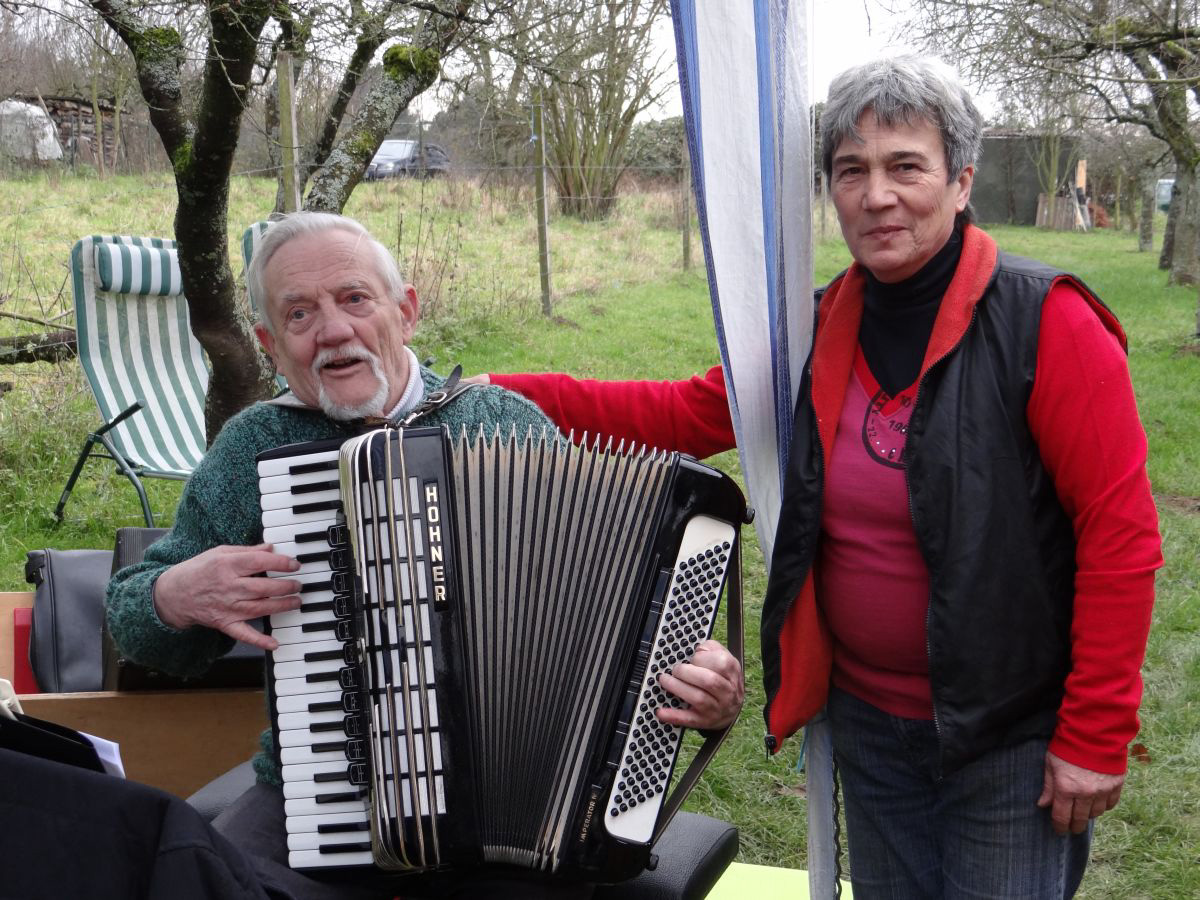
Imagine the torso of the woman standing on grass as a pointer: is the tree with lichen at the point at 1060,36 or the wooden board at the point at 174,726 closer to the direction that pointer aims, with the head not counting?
the wooden board

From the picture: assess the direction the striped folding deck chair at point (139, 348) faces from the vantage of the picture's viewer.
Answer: facing the viewer and to the right of the viewer

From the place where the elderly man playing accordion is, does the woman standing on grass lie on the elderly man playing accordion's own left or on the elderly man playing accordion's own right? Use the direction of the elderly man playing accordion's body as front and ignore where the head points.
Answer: on the elderly man playing accordion's own left

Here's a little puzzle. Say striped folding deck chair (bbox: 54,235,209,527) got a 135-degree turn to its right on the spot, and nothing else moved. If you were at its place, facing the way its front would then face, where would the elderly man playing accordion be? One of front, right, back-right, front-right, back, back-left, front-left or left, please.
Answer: left

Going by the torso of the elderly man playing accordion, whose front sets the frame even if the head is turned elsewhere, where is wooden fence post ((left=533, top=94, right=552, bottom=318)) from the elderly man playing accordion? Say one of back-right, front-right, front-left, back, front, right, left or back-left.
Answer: back

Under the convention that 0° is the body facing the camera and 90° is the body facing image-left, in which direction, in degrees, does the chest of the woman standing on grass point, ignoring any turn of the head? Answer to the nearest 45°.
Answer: approximately 45°

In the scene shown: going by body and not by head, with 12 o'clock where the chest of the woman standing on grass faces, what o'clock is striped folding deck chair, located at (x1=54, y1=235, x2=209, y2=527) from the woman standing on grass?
The striped folding deck chair is roughly at 3 o'clock from the woman standing on grass.

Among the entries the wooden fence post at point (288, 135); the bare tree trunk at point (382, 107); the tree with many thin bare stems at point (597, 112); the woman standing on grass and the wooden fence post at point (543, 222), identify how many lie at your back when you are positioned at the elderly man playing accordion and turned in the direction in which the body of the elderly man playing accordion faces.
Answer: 4

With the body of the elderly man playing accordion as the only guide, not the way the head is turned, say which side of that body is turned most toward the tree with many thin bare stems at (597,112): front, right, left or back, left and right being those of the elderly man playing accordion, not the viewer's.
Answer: back

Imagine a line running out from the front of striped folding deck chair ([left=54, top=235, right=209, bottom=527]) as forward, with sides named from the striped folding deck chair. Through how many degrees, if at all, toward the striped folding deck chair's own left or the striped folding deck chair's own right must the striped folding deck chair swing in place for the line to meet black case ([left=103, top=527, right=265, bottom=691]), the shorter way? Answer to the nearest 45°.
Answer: approximately 45° to the striped folding deck chair's own right

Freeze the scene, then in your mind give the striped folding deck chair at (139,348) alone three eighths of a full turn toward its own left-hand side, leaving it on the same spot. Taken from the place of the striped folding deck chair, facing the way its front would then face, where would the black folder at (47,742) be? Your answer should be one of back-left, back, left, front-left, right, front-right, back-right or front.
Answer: back

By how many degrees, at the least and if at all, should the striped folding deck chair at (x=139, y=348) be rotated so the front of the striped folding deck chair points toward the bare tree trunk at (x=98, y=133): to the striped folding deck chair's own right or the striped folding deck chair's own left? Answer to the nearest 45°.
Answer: approximately 135° to the striped folding deck chair's own left

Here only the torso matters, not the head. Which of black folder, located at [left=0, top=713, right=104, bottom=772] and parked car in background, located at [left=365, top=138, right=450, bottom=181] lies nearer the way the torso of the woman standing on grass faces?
the black folder
